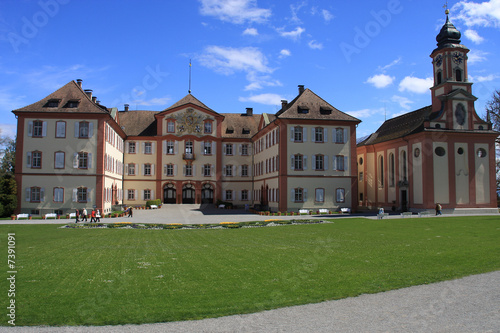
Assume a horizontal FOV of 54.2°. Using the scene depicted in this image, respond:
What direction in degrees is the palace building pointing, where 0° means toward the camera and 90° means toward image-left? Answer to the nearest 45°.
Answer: approximately 0°

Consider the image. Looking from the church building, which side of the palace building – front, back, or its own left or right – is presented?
left

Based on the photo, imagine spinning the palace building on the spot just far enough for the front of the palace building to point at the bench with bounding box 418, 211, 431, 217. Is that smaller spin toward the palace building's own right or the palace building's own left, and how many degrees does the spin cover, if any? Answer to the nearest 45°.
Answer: approximately 90° to the palace building's own left
